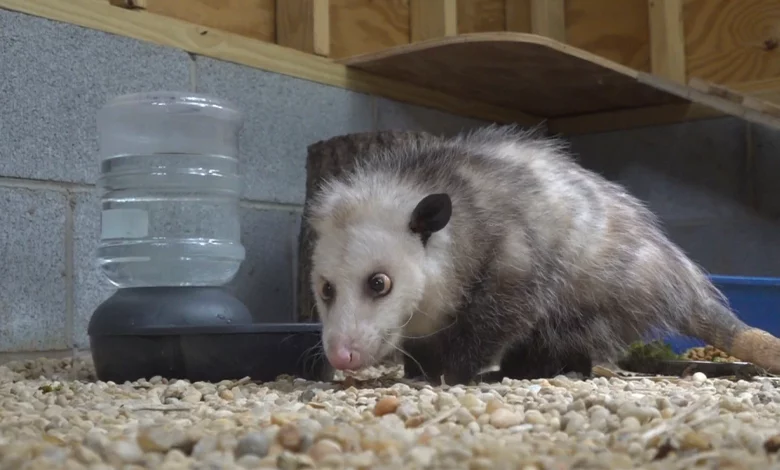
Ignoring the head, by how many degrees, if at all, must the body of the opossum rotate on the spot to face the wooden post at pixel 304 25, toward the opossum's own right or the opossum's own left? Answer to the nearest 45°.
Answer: approximately 90° to the opossum's own right

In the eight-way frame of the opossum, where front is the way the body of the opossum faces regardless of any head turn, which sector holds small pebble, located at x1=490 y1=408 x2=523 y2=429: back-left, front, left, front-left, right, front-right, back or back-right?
front-left

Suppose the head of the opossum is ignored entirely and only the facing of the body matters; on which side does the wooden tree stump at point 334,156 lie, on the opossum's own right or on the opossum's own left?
on the opossum's own right

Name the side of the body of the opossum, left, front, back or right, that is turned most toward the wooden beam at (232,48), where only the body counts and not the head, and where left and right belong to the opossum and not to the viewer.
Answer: right

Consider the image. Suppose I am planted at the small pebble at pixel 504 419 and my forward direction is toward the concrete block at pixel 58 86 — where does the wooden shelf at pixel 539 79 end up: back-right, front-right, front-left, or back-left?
front-right

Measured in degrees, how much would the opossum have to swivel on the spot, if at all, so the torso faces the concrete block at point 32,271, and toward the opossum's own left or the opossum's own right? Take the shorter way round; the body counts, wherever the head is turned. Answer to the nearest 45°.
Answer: approximately 45° to the opossum's own right

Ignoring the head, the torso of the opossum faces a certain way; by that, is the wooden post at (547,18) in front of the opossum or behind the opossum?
behind

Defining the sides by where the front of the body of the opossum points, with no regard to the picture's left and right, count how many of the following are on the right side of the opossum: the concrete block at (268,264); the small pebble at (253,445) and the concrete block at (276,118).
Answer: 2

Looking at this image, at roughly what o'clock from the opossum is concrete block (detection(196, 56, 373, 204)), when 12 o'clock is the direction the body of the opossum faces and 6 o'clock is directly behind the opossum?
The concrete block is roughly at 3 o'clock from the opossum.

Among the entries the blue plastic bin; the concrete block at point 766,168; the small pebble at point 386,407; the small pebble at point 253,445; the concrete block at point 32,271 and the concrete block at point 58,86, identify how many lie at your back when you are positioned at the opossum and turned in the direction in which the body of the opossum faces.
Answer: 2

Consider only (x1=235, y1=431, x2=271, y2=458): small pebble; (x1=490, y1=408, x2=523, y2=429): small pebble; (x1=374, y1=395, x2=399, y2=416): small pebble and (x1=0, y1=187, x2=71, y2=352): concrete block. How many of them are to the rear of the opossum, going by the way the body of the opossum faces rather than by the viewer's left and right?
0

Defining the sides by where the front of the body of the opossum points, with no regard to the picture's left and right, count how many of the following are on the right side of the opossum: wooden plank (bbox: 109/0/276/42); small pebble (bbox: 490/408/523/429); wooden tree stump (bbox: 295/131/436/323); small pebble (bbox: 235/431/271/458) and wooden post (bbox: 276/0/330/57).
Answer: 3

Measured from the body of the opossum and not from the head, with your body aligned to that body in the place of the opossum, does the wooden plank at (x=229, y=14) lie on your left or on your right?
on your right

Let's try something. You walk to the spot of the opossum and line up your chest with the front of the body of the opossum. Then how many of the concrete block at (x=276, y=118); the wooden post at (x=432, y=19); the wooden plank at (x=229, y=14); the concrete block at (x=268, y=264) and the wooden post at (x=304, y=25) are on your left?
0

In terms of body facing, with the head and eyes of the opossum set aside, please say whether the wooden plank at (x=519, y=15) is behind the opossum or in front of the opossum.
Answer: behind

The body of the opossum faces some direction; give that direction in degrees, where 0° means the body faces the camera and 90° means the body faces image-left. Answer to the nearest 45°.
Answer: approximately 45°

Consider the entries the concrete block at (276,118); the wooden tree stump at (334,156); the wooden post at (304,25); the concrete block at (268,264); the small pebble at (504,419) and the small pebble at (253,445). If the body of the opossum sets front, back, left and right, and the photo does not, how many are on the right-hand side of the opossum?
4

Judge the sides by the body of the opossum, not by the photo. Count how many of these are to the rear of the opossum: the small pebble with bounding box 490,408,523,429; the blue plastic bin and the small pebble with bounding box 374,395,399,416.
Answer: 1

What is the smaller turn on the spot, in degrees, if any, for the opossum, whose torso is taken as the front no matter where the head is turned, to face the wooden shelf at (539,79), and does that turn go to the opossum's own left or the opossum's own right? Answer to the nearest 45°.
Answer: approximately 135° to the opossum's own right

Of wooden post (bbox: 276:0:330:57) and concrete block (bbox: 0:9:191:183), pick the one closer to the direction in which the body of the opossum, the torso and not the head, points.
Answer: the concrete block

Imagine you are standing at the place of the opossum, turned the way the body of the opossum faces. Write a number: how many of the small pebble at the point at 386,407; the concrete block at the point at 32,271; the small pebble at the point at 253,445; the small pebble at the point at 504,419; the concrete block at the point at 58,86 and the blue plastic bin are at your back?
1

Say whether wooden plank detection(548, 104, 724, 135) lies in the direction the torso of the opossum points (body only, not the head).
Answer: no

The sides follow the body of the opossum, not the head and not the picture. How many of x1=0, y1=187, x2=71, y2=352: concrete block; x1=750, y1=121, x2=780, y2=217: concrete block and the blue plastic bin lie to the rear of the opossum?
2
